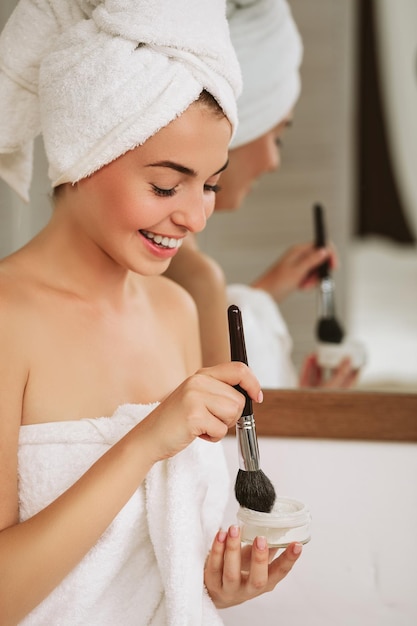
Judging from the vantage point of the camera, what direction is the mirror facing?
facing the viewer

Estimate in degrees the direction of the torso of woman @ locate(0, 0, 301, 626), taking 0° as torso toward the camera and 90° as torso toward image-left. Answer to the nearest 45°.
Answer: approximately 315°

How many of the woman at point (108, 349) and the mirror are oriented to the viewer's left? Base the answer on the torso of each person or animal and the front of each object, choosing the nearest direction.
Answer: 0

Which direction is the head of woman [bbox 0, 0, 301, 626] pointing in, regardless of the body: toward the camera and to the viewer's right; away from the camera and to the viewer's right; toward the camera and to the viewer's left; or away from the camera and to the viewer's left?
toward the camera and to the viewer's right
